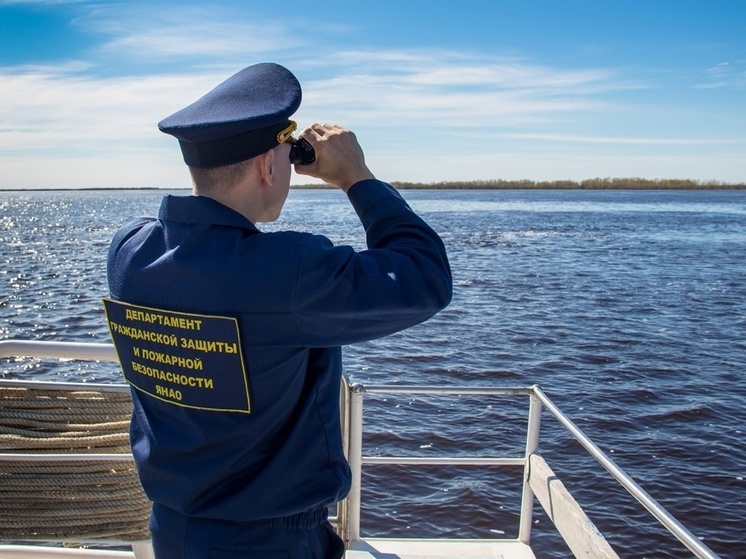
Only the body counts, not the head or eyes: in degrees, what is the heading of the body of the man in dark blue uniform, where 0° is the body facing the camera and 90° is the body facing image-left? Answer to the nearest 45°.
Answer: approximately 225°

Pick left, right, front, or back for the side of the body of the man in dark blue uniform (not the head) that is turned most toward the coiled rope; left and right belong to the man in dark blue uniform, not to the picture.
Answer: left

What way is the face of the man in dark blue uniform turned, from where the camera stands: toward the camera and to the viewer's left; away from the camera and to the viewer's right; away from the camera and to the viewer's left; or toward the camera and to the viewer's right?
away from the camera and to the viewer's right
